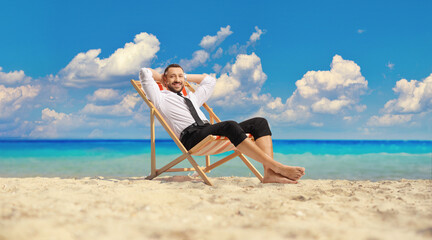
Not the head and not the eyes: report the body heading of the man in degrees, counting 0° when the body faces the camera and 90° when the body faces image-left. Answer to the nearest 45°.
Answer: approximately 315°

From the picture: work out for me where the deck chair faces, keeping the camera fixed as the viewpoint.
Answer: facing the viewer and to the right of the viewer
